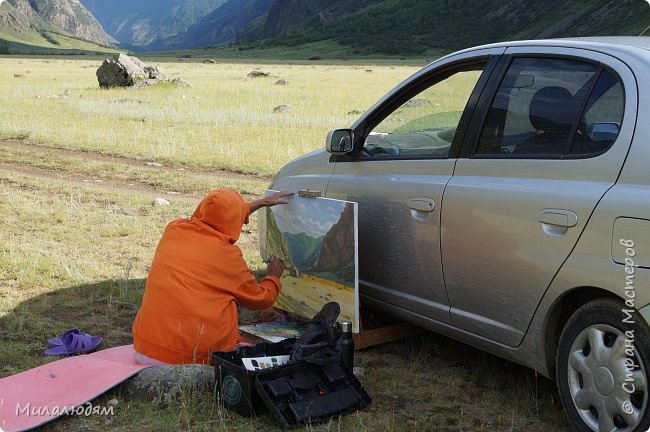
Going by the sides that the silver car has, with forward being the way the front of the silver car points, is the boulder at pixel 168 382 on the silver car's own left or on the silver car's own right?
on the silver car's own left

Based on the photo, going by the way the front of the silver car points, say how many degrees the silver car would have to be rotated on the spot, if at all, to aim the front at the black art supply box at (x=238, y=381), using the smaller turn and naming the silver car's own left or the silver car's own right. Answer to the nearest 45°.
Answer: approximately 45° to the silver car's own left

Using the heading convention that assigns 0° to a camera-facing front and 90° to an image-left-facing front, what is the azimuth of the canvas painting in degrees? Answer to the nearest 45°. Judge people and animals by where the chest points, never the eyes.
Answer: approximately 45°

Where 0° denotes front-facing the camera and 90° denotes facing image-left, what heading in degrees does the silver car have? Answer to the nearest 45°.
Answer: approximately 135°

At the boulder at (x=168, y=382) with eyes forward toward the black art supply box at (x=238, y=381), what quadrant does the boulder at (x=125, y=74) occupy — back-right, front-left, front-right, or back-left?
back-left

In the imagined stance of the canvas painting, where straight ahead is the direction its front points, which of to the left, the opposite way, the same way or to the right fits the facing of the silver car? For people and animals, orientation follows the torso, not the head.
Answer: to the right

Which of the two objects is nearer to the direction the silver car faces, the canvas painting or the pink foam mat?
the canvas painting

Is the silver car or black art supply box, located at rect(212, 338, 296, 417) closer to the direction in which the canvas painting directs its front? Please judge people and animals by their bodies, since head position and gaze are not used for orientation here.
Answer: the black art supply box
